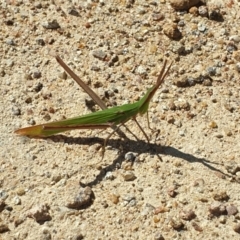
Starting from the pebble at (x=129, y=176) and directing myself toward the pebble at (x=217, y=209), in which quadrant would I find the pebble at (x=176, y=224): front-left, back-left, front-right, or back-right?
front-right

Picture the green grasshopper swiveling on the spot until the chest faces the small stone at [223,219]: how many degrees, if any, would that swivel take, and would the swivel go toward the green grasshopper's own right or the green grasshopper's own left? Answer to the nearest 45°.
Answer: approximately 45° to the green grasshopper's own right

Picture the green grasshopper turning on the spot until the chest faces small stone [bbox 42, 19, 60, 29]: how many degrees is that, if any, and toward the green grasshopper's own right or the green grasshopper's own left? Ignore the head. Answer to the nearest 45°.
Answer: approximately 90° to the green grasshopper's own left

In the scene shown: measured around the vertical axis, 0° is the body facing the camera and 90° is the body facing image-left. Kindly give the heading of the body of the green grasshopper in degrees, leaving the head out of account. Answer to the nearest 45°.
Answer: approximately 270°

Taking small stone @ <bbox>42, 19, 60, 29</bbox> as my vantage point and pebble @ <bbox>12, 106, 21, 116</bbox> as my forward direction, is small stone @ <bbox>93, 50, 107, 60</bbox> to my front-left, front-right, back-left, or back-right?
front-left

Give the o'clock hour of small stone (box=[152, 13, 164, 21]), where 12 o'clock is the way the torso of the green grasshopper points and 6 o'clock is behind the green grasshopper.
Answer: The small stone is roughly at 10 o'clock from the green grasshopper.

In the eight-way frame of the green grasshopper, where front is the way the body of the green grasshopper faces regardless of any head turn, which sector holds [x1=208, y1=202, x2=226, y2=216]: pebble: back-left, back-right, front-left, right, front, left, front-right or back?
front-right

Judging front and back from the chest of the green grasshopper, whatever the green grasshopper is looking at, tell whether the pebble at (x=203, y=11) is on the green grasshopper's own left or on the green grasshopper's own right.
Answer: on the green grasshopper's own left

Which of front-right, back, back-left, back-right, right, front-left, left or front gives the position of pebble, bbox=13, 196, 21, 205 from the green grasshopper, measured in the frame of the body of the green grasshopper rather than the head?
back-right

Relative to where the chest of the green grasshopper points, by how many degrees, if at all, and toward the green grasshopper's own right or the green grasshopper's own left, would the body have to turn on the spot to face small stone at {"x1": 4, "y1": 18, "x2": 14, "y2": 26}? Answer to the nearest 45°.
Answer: approximately 135° to the green grasshopper's own left

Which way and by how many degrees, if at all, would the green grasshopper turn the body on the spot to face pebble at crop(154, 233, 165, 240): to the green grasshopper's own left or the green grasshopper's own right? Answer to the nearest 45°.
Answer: approximately 90° to the green grasshopper's own right

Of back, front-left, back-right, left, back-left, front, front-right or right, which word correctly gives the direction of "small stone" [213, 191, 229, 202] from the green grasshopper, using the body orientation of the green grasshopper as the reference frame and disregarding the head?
front-right

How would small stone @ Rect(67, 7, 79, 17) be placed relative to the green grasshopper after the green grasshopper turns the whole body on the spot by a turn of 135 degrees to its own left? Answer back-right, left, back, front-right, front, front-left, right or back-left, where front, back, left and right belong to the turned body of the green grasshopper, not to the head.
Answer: front-right

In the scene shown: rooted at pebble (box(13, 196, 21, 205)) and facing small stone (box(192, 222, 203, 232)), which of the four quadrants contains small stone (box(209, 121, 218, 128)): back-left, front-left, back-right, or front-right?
front-left

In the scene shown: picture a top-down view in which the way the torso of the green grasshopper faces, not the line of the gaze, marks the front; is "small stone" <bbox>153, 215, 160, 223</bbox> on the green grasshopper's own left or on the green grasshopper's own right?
on the green grasshopper's own right
